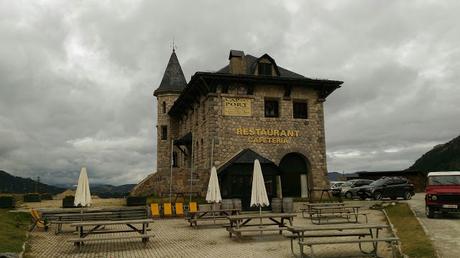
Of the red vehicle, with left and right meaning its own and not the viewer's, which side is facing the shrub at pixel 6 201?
right

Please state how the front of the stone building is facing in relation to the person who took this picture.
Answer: facing the viewer

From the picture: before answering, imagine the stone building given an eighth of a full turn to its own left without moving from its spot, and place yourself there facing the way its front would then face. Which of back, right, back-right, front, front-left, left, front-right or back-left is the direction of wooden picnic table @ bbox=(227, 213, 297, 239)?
front-right

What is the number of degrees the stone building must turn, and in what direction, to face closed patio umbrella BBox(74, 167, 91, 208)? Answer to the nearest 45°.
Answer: approximately 45° to its right

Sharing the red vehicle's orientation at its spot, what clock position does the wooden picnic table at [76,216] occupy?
The wooden picnic table is roughly at 2 o'clock from the red vehicle.

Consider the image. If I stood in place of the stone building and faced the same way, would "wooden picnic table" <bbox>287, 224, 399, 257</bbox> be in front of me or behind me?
in front

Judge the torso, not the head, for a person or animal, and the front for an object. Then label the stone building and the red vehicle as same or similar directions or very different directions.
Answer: same or similar directions

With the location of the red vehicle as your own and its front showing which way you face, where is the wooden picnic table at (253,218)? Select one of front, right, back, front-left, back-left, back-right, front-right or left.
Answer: front-right

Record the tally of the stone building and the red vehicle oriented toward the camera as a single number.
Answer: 2

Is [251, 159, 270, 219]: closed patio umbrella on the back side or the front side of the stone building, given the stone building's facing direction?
on the front side
